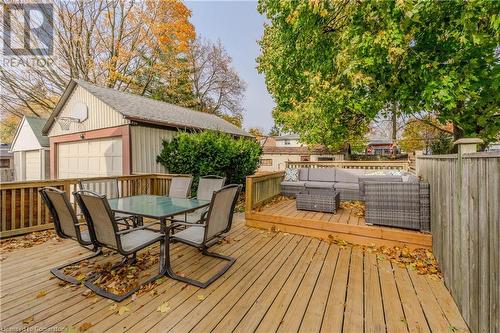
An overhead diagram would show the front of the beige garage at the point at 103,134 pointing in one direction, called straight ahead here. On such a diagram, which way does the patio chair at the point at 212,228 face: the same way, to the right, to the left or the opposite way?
to the right

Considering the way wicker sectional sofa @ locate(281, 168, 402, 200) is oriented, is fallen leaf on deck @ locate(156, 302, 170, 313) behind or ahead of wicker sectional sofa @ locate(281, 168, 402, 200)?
ahead

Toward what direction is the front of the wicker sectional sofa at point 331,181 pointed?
toward the camera

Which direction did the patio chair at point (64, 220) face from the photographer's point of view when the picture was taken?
facing away from the viewer and to the right of the viewer

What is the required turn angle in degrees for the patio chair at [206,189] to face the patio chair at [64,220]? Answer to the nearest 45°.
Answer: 0° — it already faces it

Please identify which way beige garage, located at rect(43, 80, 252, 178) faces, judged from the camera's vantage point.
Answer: facing the viewer and to the left of the viewer

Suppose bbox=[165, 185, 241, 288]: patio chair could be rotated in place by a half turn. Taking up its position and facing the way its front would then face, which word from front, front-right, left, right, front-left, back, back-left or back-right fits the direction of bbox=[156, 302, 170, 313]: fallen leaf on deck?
right

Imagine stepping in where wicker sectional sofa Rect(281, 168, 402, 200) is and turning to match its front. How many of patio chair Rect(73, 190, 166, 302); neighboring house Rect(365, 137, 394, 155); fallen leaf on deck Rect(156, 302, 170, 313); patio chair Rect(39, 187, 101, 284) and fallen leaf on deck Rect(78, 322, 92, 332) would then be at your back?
1

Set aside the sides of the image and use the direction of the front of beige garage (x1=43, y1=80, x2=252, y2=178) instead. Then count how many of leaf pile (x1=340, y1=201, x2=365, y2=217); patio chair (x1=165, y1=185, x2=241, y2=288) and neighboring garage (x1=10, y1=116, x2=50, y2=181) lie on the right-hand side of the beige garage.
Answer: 1

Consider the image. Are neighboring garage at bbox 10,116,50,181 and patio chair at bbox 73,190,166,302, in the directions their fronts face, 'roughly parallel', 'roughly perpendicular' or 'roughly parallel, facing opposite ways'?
roughly parallel, facing opposite ways

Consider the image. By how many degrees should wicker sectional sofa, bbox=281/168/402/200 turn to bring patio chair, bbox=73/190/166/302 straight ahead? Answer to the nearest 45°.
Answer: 0° — it already faces it

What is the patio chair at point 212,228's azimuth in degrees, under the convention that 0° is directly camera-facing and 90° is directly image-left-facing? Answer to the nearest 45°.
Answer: approximately 135°

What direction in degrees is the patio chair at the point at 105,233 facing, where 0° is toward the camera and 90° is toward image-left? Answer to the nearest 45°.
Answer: approximately 225°

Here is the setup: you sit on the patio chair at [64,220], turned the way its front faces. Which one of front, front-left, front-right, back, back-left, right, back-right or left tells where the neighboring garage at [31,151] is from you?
front-left

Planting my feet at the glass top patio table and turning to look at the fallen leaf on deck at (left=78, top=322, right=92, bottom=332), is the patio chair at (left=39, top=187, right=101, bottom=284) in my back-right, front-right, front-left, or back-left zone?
front-right
